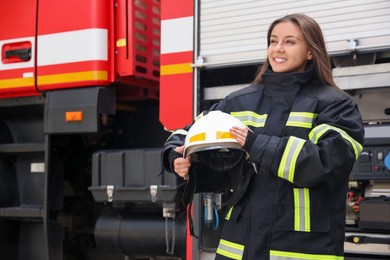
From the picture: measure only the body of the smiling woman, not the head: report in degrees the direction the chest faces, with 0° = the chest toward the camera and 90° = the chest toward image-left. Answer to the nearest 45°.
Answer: approximately 45°
